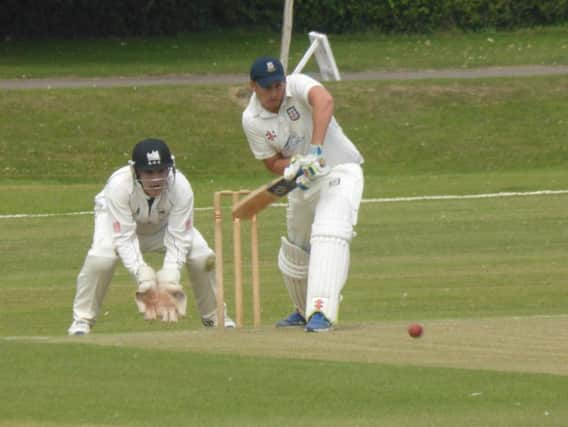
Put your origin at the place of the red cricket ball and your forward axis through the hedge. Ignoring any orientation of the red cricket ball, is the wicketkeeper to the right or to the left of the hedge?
left

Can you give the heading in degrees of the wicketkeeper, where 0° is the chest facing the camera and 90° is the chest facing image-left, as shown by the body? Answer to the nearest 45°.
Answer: approximately 0°

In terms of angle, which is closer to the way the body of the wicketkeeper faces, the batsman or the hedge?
the batsman

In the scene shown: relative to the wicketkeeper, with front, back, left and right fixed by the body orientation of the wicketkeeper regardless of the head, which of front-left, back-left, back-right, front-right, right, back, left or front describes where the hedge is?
back

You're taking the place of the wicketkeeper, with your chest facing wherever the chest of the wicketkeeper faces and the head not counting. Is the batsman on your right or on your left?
on your left

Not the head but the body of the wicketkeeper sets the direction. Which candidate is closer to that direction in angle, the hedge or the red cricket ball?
the red cricket ball

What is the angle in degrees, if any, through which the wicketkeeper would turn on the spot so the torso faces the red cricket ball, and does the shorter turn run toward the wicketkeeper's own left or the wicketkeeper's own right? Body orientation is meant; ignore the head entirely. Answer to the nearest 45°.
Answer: approximately 45° to the wicketkeeper's own left
